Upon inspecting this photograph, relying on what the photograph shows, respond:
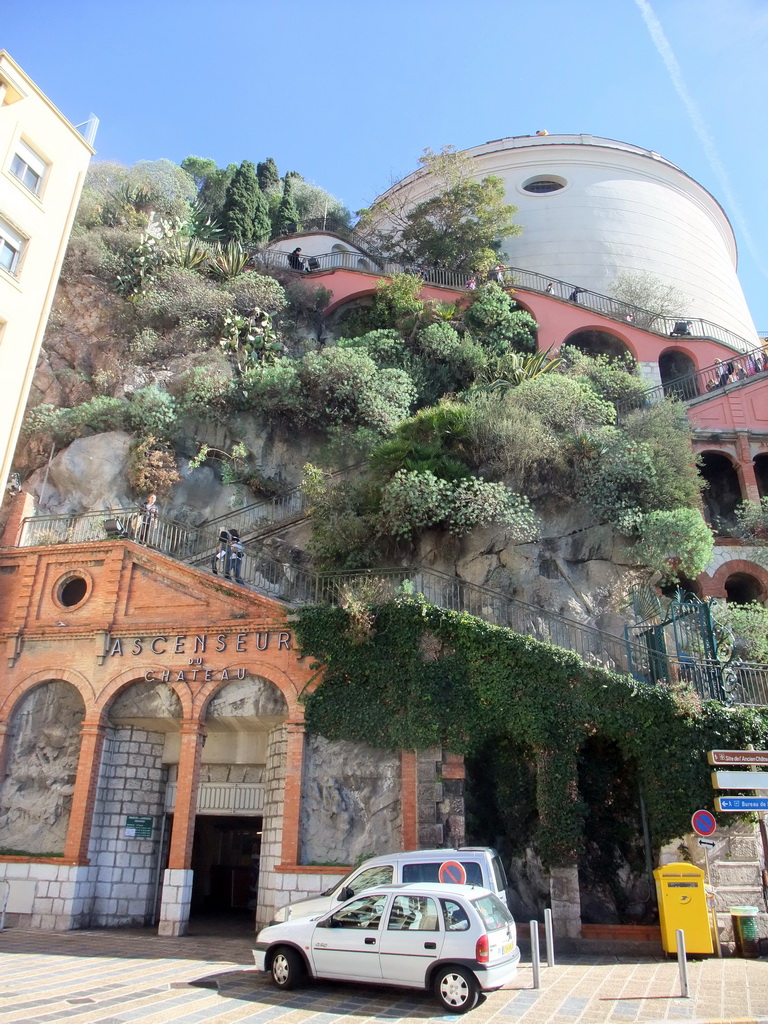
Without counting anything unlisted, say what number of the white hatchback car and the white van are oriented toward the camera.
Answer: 0

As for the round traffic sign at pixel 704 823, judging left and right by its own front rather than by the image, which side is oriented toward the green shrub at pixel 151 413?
right

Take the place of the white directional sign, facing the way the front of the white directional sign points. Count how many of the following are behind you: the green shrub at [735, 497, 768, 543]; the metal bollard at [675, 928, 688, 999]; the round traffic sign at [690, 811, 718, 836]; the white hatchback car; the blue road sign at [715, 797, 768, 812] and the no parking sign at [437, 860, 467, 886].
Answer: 1

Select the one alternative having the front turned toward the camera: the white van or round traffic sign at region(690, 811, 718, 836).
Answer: the round traffic sign

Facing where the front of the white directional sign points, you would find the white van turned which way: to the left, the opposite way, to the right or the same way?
to the right

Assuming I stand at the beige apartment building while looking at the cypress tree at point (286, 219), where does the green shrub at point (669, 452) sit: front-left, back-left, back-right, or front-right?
front-right

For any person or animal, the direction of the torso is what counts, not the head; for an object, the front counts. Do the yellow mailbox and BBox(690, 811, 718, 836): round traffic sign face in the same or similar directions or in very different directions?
same or similar directions

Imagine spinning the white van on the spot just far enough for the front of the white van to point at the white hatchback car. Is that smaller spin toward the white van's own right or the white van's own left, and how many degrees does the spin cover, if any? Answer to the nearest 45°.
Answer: approximately 90° to the white van's own left

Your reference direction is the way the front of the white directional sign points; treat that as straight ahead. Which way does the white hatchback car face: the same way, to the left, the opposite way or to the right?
to the right

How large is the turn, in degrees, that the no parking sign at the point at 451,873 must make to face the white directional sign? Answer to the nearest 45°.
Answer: approximately 135° to its left

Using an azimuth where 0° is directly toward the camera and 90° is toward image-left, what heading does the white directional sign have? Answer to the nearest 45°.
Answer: approximately 0°

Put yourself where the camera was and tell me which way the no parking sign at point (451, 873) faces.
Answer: facing the viewer

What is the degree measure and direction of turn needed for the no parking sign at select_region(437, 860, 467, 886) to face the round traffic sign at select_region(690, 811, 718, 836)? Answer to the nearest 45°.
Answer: approximately 90° to its left

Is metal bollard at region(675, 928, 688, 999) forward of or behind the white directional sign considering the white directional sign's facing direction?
forward

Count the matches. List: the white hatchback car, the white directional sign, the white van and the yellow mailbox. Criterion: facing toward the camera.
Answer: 2
